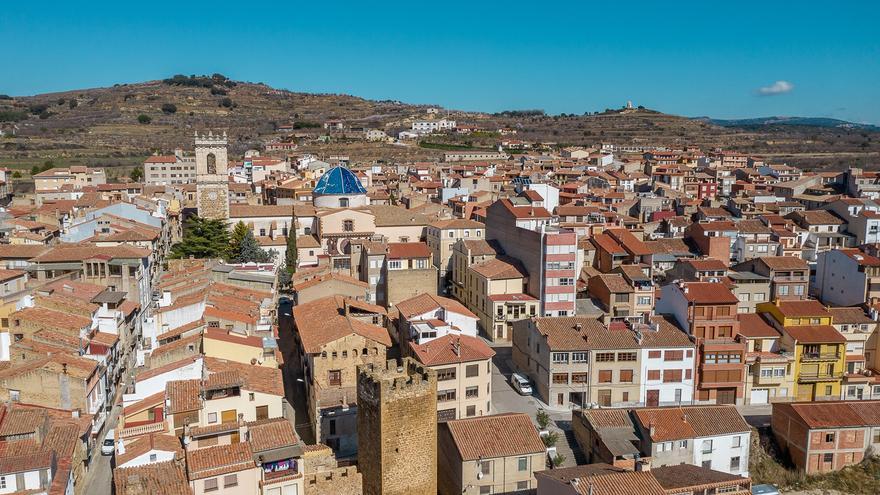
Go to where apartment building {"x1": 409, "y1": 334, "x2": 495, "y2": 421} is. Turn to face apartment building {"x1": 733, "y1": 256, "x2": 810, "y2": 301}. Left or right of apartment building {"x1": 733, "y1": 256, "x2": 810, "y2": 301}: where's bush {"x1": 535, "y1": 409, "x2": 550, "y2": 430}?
right

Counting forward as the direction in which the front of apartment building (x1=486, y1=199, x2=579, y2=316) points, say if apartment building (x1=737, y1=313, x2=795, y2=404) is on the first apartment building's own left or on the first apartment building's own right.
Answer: on the first apartment building's own left

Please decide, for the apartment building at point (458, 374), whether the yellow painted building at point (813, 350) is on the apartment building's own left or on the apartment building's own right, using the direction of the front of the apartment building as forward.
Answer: on the apartment building's own left

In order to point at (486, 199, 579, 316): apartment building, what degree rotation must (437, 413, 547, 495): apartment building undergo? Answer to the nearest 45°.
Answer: approximately 180°

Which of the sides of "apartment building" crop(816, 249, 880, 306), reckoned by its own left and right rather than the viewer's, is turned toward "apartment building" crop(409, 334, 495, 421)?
right

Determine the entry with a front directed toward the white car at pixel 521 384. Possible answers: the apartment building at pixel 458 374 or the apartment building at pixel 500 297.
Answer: the apartment building at pixel 500 297

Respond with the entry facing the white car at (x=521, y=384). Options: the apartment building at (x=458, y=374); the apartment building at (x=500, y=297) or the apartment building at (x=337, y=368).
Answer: the apartment building at (x=500, y=297)

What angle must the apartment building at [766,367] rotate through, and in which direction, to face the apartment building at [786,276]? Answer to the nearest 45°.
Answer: approximately 180°

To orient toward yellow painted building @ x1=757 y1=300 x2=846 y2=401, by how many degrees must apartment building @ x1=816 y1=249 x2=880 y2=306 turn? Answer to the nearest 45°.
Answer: approximately 45° to its right

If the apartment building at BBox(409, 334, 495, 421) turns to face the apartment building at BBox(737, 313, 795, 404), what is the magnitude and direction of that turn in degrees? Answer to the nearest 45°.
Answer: approximately 90° to its left

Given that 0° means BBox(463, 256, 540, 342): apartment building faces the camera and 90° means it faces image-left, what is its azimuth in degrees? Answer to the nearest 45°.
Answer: approximately 0°

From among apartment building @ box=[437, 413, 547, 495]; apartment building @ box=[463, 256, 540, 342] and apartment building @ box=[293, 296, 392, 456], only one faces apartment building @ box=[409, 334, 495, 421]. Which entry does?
apartment building @ box=[463, 256, 540, 342]
